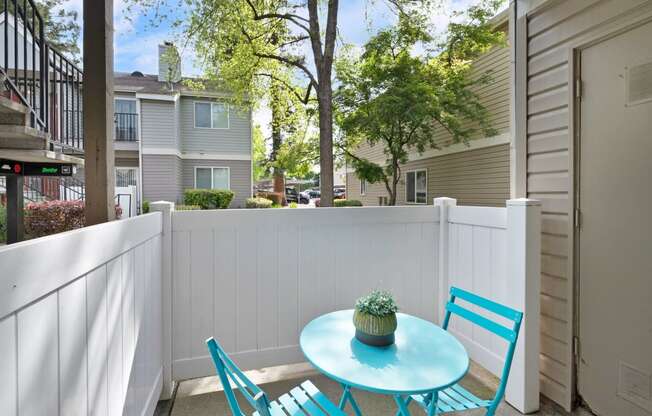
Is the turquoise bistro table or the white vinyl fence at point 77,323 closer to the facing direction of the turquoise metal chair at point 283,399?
the turquoise bistro table

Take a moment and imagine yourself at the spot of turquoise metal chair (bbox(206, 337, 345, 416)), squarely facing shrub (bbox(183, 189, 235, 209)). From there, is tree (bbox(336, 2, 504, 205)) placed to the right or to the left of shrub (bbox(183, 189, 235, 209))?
right

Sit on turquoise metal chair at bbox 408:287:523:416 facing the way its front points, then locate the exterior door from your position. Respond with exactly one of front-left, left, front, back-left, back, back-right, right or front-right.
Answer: back

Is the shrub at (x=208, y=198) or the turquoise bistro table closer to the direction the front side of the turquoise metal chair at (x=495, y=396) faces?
the turquoise bistro table

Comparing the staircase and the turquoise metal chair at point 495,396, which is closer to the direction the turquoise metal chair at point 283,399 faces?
the turquoise metal chair

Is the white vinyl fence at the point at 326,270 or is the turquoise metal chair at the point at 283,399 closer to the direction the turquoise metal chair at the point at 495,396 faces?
the turquoise metal chair

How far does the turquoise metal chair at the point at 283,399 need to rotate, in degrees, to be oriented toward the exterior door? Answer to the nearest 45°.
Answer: approximately 45° to its right

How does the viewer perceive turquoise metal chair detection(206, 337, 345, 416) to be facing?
facing away from the viewer and to the right of the viewer

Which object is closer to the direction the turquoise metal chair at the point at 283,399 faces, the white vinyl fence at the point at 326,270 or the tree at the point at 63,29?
the white vinyl fence

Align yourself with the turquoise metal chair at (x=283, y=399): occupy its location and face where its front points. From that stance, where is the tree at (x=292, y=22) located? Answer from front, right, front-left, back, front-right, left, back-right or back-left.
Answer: front-left

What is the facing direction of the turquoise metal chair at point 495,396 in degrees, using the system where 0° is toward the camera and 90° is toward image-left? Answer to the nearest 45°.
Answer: approximately 45°

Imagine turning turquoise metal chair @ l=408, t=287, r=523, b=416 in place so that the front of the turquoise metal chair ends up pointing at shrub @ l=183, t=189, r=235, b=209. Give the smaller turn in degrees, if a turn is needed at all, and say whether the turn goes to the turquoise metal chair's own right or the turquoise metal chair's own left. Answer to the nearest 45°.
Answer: approximately 90° to the turquoise metal chair's own right

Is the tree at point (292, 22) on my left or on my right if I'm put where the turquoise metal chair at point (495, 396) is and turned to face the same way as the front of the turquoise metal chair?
on my right

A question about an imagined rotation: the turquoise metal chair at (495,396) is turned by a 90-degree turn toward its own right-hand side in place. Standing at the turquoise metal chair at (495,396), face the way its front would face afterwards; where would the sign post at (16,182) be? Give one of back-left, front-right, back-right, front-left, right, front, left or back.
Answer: front-left

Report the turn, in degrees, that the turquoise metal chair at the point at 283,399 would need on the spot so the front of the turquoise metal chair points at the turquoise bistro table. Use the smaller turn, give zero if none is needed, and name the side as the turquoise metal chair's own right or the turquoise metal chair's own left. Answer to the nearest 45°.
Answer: approximately 45° to the turquoise metal chair's own right
